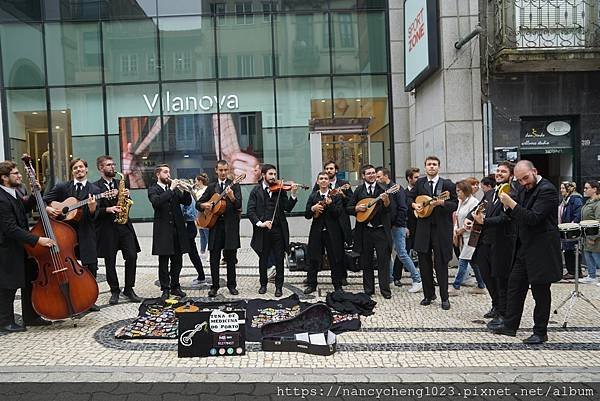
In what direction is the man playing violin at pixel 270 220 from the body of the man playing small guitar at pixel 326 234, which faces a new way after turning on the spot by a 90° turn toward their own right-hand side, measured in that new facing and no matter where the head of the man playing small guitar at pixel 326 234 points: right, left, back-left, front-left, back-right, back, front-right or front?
front

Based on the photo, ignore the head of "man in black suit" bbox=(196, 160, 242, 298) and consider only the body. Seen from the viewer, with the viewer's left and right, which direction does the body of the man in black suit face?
facing the viewer

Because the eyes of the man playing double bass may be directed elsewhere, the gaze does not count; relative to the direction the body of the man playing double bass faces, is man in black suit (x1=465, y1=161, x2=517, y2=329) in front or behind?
in front

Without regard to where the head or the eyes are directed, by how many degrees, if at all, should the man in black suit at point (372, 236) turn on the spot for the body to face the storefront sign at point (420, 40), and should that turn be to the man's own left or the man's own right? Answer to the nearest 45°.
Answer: approximately 180°

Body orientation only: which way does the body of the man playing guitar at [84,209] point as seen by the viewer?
toward the camera

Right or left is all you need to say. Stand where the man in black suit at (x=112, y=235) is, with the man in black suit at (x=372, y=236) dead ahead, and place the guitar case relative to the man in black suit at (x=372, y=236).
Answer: right

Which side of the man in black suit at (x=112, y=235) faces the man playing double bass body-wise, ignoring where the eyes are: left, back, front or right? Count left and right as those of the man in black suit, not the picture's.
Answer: right

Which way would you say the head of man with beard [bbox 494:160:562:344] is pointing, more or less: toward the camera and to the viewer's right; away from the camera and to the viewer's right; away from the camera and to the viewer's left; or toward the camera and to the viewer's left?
toward the camera and to the viewer's left

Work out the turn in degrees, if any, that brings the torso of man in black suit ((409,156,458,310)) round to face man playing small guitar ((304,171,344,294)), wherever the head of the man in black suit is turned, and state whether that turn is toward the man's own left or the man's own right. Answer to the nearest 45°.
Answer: approximately 90° to the man's own right

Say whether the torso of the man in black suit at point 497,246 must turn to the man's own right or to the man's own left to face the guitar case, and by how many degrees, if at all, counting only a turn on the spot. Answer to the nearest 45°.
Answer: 0° — they already face it

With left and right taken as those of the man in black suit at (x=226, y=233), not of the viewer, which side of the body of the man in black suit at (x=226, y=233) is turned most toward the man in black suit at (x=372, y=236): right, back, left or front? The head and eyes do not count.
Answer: left

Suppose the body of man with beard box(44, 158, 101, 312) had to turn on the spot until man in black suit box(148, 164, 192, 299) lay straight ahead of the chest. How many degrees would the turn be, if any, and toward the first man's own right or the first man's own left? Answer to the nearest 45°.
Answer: approximately 90° to the first man's own left

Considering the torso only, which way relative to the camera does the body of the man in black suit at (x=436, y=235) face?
toward the camera
